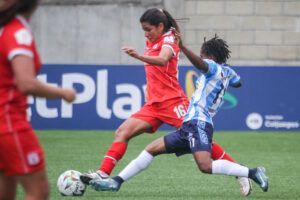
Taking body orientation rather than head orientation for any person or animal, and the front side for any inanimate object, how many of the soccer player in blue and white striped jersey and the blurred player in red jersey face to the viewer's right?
1

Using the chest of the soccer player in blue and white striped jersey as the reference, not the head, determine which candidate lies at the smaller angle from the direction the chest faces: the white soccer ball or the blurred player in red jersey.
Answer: the white soccer ball

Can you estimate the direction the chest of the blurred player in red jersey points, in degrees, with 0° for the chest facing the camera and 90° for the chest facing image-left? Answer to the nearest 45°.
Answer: approximately 270°

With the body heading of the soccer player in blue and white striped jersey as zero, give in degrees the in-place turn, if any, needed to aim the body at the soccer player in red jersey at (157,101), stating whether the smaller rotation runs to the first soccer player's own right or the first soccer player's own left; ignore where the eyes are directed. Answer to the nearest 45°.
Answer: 0° — they already face them

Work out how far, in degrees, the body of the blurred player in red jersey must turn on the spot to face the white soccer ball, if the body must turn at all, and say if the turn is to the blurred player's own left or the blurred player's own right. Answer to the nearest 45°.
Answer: approximately 90° to the blurred player's own left

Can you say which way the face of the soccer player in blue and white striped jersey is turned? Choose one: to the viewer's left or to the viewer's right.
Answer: to the viewer's left

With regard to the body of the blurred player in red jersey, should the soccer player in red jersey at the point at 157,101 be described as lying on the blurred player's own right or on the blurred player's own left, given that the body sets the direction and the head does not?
on the blurred player's own left
